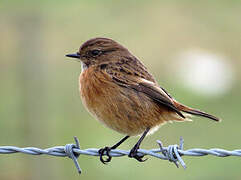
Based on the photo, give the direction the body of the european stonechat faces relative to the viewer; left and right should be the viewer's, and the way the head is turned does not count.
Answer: facing to the left of the viewer
